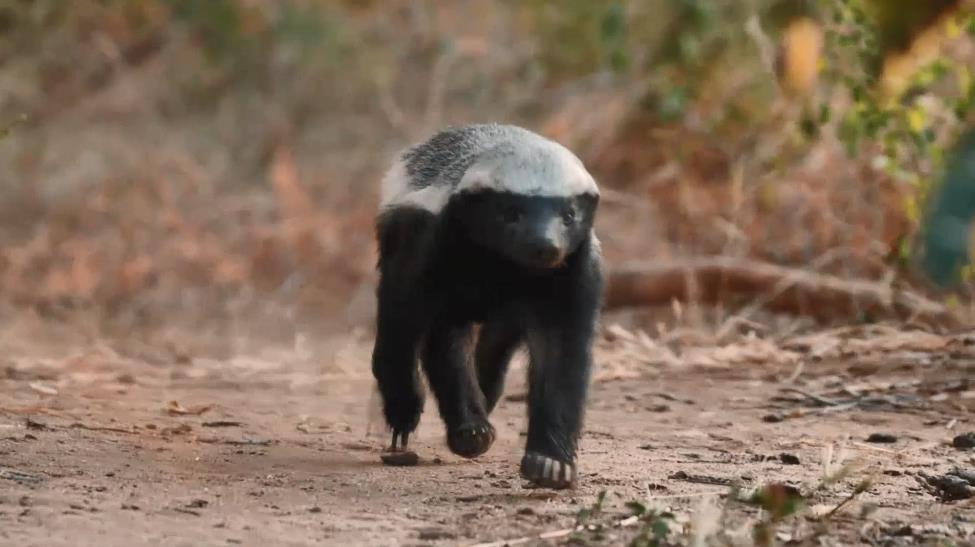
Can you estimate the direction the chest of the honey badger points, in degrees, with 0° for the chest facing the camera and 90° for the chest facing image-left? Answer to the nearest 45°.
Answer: approximately 315°

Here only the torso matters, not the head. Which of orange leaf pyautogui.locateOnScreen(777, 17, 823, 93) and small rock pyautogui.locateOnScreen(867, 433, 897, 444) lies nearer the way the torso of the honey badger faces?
the small rock

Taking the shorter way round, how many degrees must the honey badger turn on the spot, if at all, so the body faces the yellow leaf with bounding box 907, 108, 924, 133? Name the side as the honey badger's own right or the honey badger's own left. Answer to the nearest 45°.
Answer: approximately 90° to the honey badger's own left

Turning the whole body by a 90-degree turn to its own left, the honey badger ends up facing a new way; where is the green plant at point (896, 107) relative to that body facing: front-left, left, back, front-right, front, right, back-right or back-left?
front

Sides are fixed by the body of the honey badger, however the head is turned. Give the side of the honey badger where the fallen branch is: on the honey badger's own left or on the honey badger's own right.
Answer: on the honey badger's own left

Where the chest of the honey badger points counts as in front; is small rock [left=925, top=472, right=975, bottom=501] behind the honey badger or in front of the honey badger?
in front

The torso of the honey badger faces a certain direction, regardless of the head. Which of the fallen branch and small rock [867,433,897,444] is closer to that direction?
the small rock

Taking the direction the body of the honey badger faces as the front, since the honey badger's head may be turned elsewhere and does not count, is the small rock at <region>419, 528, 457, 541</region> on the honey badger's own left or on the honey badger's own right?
on the honey badger's own right

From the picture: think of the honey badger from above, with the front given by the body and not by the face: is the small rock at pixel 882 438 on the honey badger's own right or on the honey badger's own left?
on the honey badger's own left

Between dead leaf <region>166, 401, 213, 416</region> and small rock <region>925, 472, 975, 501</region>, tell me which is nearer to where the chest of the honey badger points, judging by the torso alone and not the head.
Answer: the small rock

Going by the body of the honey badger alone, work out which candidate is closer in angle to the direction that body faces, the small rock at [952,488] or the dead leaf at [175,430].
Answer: the small rock
